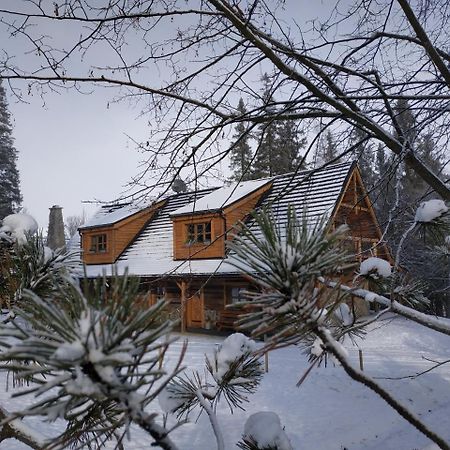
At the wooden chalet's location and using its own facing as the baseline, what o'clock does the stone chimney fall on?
The stone chimney is roughly at 3 o'clock from the wooden chalet.

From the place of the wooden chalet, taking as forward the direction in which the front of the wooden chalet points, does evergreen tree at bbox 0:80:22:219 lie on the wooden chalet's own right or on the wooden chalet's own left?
on the wooden chalet's own right

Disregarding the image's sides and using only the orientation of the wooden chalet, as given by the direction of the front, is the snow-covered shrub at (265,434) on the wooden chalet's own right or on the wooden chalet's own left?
on the wooden chalet's own left

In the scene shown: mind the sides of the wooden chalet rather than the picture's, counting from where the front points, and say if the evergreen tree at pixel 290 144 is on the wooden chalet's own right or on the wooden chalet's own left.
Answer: on the wooden chalet's own left

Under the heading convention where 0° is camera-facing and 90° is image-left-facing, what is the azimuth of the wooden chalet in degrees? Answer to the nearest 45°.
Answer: approximately 45°

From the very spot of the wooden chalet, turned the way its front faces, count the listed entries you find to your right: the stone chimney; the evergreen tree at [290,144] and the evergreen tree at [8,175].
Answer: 2

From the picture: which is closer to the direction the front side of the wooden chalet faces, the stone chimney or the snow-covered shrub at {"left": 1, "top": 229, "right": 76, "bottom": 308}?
the snow-covered shrub

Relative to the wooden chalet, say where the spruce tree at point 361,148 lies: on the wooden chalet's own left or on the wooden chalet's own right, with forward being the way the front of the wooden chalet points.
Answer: on the wooden chalet's own left

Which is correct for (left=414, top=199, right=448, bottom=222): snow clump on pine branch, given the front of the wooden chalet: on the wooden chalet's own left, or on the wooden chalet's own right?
on the wooden chalet's own left

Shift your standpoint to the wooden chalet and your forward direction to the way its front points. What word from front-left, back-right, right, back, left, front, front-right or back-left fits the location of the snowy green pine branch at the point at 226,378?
front-left
